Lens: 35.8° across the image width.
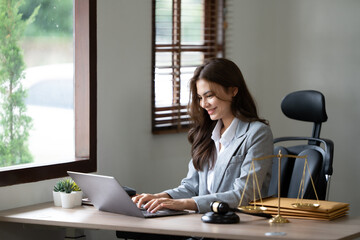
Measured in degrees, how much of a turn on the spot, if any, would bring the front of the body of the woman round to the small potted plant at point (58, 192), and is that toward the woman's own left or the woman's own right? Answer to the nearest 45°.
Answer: approximately 45° to the woman's own right

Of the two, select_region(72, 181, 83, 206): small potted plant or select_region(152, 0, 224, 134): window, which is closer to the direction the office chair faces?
the small potted plant

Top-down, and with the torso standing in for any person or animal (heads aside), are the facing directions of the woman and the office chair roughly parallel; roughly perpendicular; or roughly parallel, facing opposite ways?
roughly parallel

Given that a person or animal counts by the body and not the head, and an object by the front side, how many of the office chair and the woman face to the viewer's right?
0

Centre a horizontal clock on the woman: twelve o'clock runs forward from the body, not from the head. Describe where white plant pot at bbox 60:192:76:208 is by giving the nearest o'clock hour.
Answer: The white plant pot is roughly at 1 o'clock from the woman.

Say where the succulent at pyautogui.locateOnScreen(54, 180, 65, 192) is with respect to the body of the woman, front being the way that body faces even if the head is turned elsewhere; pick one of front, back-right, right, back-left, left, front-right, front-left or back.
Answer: front-right

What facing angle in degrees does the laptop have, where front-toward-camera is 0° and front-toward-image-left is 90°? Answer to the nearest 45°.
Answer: approximately 225°

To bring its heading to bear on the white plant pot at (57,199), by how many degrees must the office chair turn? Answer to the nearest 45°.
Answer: approximately 45° to its right

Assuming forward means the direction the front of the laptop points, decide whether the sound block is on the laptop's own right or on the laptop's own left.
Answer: on the laptop's own right

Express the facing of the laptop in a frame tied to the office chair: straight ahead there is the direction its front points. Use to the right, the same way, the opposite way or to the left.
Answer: the opposite way

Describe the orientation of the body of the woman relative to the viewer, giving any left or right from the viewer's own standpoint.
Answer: facing the viewer and to the left of the viewer

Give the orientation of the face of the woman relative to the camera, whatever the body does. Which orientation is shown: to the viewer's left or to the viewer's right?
to the viewer's left

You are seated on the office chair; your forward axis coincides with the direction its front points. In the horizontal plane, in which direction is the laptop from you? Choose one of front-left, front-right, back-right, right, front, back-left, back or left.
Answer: front

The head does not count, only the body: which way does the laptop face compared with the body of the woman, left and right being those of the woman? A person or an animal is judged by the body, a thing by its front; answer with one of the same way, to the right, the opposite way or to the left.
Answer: the opposite way
